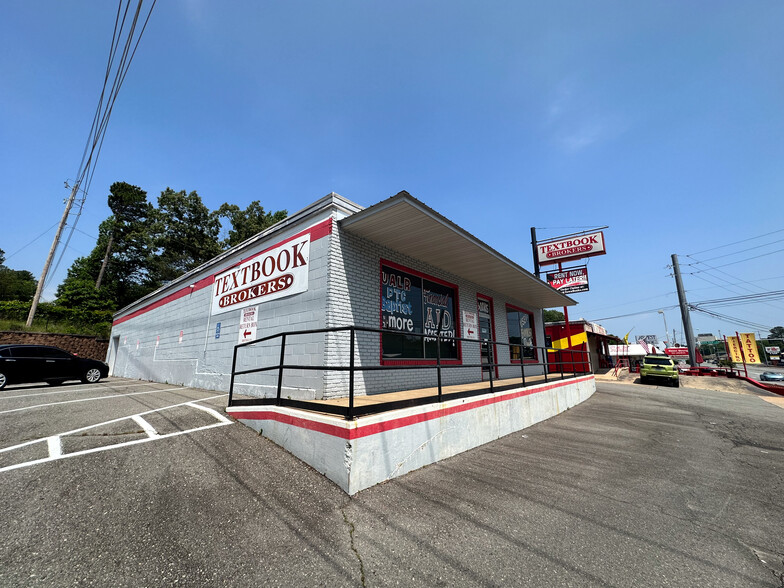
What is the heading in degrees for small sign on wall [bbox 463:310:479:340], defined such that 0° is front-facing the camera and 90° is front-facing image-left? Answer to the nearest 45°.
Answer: approximately 315°

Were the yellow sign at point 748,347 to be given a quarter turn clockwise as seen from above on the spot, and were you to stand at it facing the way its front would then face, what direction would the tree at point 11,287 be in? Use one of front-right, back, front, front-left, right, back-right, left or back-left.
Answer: front-left

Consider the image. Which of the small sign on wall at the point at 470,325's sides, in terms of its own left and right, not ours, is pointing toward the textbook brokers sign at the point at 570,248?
left

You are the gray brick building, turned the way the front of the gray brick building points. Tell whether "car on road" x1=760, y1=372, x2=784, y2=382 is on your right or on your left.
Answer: on your left

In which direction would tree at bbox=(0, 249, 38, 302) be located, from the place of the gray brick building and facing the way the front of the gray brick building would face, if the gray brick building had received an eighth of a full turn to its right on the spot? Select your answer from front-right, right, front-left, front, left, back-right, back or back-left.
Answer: back-right

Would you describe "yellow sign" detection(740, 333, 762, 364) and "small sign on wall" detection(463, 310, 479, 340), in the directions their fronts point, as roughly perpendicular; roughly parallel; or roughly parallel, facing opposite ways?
roughly perpendicular

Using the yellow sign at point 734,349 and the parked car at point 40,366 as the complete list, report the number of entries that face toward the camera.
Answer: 1

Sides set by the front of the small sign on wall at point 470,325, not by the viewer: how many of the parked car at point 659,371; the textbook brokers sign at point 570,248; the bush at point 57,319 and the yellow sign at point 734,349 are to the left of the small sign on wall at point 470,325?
3

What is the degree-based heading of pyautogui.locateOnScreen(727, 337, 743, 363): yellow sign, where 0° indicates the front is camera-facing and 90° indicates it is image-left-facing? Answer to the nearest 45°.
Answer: approximately 0°

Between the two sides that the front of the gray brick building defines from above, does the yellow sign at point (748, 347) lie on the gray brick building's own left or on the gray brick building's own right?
on the gray brick building's own left

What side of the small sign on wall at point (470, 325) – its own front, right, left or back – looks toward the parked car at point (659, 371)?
left

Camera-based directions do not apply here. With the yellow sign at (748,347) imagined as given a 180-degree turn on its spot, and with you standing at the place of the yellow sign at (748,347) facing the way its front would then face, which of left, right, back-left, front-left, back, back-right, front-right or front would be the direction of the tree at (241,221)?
back-left

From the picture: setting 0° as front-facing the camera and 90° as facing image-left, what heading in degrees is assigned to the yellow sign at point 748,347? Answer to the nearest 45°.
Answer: approximately 0°

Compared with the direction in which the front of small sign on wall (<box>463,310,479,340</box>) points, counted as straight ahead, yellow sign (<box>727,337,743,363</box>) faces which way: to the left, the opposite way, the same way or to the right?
to the right

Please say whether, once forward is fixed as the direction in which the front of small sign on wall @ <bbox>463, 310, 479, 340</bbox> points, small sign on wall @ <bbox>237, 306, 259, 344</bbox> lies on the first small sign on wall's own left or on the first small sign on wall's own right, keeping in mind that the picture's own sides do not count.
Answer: on the first small sign on wall's own right
